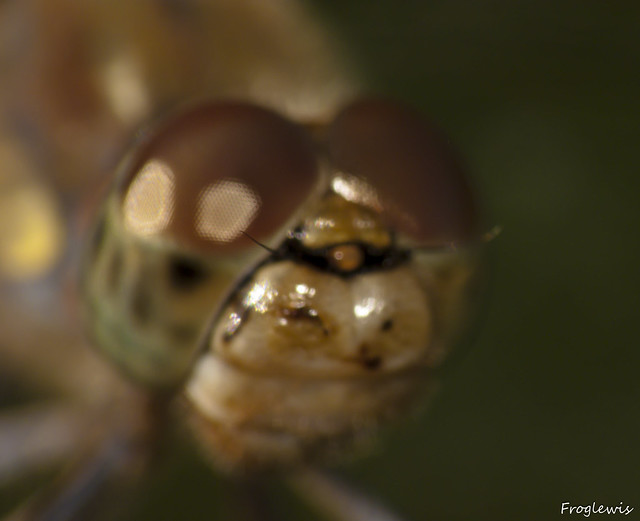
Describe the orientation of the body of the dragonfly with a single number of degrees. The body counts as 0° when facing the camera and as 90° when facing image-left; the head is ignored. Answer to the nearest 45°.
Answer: approximately 315°
